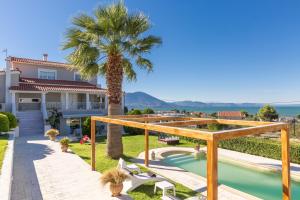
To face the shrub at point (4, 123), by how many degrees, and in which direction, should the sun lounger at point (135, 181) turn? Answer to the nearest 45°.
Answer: approximately 135° to its left

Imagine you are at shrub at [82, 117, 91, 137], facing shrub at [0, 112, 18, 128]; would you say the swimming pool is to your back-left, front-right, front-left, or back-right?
back-left

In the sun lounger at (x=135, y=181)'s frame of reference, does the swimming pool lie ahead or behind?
ahead

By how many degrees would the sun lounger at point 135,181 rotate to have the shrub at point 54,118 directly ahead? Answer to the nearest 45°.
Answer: approximately 135° to its left

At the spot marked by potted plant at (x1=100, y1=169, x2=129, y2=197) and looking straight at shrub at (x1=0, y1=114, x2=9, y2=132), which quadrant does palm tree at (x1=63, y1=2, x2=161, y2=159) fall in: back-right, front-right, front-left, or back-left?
front-right

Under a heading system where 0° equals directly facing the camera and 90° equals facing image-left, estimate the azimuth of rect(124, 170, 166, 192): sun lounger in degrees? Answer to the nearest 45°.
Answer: approximately 270°

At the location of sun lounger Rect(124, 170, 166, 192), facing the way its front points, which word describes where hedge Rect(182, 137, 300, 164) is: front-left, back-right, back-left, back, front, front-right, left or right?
front-left

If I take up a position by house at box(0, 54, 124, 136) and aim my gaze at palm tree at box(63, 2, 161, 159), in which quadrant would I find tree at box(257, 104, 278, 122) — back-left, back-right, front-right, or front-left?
front-left

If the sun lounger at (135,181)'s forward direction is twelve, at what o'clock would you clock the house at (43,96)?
The house is roughly at 8 o'clock from the sun lounger.

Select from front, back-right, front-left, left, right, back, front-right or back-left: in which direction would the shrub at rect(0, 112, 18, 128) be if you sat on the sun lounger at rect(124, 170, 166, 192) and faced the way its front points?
back-left

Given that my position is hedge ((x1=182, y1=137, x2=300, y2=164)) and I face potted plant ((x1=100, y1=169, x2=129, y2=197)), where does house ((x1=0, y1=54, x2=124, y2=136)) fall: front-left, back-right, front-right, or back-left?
front-right

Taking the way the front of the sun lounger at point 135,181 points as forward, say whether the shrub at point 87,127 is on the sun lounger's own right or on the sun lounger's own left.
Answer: on the sun lounger's own left

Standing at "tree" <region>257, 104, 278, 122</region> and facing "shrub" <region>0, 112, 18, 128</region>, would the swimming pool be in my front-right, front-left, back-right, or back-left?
front-left

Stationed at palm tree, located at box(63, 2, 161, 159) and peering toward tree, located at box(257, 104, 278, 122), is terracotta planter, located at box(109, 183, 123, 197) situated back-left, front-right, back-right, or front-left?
back-right
